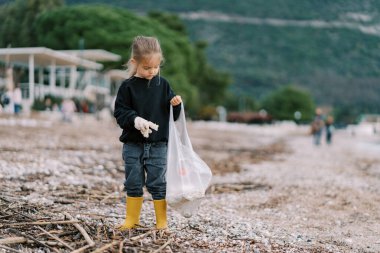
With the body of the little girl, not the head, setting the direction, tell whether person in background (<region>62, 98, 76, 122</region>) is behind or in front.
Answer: behind

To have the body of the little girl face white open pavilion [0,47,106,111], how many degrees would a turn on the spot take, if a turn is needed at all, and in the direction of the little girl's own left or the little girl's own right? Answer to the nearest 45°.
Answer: approximately 180°

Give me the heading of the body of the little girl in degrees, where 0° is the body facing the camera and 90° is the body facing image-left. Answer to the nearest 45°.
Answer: approximately 0°

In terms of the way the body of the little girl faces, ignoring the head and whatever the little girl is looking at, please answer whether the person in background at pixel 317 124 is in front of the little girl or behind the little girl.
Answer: behind
